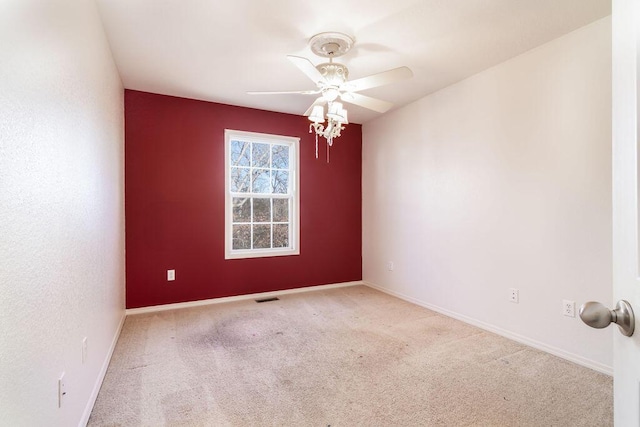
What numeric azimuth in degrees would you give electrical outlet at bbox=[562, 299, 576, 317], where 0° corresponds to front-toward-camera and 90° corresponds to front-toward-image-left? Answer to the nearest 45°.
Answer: approximately 45°

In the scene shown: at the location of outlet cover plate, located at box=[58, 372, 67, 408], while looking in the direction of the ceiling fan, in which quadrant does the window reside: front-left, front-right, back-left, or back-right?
front-left

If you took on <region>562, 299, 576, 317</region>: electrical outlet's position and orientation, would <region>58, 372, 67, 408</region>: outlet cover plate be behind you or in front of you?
in front

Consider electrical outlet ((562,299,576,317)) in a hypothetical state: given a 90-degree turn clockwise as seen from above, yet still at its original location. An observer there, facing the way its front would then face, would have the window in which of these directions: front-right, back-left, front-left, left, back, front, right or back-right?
front-left
